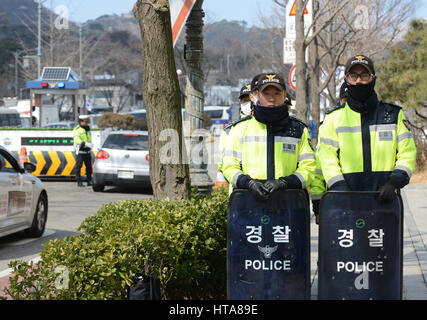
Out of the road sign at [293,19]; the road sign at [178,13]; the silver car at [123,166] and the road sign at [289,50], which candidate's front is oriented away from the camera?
the silver car

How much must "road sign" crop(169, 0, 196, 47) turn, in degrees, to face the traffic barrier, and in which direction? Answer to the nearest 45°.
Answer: approximately 180°

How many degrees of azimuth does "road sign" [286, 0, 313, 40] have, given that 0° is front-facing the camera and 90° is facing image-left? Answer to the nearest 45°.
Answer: approximately 0°

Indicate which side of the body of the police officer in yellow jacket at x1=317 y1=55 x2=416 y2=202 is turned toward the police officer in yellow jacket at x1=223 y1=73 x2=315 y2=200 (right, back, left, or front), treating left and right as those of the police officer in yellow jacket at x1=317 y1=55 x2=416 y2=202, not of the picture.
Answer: right

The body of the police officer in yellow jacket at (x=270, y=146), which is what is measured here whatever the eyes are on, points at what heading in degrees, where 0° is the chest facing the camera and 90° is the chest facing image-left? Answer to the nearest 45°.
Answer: approximately 0°

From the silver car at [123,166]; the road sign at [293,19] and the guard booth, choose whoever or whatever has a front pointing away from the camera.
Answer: the silver car

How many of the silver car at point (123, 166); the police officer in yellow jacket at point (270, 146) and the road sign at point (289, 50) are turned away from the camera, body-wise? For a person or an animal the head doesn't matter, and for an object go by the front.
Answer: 1

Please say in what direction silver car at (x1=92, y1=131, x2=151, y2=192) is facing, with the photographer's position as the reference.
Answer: facing away from the viewer
